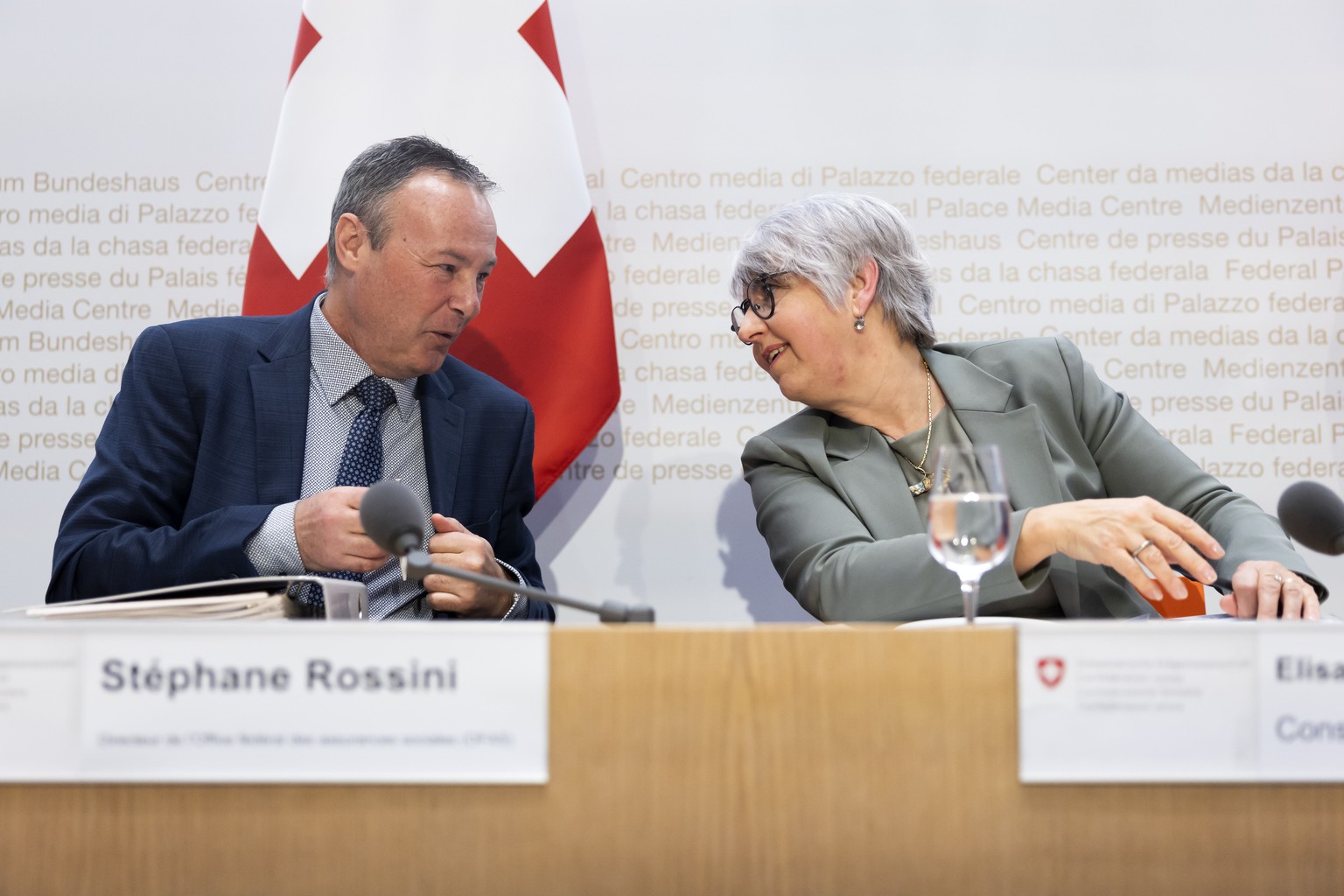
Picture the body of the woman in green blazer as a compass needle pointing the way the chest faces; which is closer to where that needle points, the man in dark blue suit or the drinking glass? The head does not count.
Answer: the drinking glass

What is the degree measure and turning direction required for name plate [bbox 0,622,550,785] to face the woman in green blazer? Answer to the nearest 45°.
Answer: approximately 135° to its left

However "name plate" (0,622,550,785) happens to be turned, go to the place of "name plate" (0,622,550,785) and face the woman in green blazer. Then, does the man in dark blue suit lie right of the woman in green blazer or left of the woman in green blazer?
left

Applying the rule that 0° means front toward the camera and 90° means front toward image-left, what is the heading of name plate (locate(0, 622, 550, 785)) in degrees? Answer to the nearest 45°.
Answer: approximately 0°

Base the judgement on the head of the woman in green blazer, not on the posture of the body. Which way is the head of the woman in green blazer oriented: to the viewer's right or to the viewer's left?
to the viewer's left

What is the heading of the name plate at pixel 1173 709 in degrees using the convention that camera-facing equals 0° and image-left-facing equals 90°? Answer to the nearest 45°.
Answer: approximately 0°
